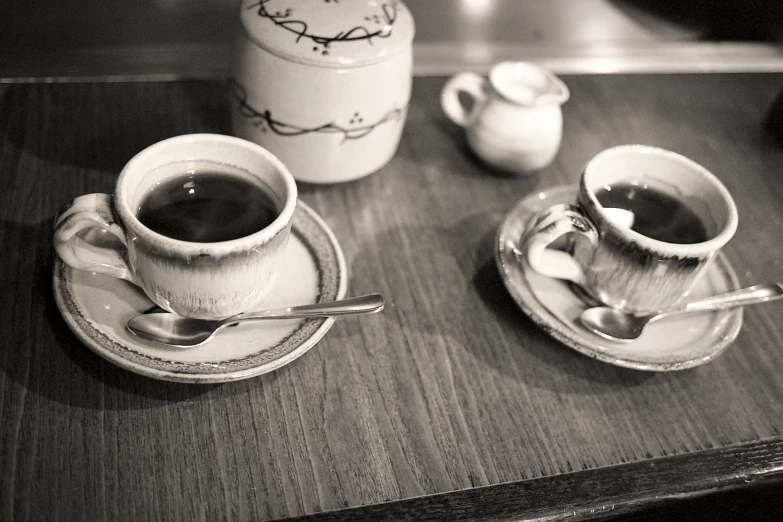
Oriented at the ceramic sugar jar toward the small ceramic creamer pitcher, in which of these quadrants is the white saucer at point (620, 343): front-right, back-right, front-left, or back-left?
front-right

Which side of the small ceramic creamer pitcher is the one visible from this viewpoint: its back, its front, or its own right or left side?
right
